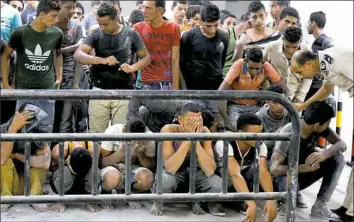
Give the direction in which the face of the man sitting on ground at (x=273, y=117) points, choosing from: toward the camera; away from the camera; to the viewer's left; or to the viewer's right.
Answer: toward the camera

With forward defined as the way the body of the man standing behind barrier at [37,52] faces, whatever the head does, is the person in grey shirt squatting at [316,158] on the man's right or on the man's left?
on the man's left

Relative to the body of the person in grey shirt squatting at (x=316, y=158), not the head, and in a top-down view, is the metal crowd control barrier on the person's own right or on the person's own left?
on the person's own right

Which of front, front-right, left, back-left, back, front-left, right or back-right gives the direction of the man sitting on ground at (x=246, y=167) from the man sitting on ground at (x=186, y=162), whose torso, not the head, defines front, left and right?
left

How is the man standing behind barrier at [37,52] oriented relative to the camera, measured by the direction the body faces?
toward the camera

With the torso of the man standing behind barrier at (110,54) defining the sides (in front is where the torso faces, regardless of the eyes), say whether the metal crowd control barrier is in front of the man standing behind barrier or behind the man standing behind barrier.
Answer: in front

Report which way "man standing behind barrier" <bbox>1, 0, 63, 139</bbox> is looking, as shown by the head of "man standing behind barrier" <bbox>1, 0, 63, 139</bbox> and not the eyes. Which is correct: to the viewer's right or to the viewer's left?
to the viewer's right

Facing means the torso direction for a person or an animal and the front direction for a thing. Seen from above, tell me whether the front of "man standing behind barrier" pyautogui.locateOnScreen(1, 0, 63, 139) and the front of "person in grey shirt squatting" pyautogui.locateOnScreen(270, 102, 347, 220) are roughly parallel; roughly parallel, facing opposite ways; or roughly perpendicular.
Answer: roughly parallel

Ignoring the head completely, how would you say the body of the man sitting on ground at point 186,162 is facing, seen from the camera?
toward the camera

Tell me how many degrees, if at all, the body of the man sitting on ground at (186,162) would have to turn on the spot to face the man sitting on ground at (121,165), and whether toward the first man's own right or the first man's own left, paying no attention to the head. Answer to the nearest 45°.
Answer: approximately 90° to the first man's own right

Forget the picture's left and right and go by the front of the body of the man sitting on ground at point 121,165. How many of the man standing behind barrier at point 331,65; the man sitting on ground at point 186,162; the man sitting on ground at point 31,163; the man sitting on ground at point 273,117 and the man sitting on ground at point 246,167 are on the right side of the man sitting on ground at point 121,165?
1

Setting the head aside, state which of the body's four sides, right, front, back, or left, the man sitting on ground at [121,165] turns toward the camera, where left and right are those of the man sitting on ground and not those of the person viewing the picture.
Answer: front

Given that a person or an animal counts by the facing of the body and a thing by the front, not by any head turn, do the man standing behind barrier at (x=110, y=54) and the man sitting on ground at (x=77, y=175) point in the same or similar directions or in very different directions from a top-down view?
same or similar directions

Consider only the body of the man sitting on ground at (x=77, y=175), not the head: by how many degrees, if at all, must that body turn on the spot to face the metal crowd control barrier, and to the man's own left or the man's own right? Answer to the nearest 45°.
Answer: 0° — they already face it

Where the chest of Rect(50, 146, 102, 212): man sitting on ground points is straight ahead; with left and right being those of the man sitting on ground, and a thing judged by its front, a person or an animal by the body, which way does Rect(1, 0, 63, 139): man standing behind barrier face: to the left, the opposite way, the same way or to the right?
the same way

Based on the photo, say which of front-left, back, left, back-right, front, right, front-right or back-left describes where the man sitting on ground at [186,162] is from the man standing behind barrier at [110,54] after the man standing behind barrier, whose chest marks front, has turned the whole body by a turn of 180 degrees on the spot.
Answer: back-right

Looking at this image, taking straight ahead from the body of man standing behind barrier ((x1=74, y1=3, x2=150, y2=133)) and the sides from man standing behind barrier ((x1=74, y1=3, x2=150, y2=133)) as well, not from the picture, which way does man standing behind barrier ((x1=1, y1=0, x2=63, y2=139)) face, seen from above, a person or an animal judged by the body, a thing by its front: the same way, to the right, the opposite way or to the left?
the same way
